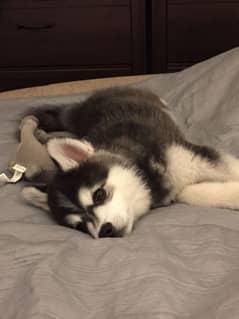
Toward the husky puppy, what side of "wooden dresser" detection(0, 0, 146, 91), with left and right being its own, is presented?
front

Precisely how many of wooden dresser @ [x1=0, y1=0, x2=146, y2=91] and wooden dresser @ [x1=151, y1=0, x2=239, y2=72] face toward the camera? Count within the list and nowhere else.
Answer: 2

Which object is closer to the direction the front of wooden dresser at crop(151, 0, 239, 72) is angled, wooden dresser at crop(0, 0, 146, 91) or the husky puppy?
the husky puppy

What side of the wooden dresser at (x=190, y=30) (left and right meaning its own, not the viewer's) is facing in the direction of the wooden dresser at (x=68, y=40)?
right

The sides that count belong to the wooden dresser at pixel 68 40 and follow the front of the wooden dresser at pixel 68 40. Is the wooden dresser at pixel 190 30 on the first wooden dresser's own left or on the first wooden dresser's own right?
on the first wooden dresser's own left

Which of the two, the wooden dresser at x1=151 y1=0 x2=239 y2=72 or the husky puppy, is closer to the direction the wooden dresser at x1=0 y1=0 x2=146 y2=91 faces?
the husky puppy

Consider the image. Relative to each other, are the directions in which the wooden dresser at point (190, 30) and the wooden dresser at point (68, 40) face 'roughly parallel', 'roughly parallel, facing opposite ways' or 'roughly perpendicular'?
roughly parallel

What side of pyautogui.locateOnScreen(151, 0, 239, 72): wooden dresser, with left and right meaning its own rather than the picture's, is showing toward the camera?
front

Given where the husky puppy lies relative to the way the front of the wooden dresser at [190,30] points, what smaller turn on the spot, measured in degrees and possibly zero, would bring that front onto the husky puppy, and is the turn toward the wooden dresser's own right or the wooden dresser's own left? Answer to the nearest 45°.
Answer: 0° — it already faces it

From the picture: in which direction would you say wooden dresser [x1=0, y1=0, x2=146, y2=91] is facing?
toward the camera
